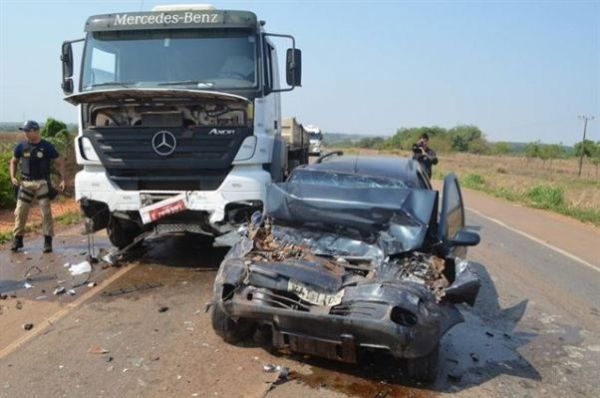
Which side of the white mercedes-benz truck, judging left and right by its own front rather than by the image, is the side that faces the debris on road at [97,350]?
front

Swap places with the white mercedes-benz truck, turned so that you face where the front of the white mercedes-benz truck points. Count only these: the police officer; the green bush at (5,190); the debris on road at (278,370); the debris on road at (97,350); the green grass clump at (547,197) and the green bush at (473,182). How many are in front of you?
2

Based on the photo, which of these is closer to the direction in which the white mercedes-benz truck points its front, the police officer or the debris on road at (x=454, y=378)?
the debris on road

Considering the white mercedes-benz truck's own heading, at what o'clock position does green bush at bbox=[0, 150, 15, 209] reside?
The green bush is roughly at 5 o'clock from the white mercedes-benz truck.

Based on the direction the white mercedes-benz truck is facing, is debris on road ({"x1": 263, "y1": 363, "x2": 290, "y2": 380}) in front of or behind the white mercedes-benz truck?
in front

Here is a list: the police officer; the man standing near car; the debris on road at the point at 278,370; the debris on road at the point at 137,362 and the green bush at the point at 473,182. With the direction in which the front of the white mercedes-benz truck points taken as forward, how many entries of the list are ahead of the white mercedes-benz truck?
2

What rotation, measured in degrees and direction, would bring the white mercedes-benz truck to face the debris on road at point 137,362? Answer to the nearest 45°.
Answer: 0° — it already faces it

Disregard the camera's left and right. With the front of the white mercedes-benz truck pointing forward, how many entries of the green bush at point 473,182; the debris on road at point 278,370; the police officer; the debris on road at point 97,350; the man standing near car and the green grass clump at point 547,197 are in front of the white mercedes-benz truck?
2

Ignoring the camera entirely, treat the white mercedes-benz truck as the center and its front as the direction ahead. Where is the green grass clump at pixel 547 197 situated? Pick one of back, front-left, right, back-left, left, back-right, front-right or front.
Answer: back-left

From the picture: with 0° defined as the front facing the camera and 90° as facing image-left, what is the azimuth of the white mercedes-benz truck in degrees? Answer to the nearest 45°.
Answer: approximately 0°

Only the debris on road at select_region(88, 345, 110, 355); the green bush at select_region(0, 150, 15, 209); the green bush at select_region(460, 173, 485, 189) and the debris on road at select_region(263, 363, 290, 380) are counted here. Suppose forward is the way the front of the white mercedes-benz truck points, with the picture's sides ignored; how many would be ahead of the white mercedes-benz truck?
2

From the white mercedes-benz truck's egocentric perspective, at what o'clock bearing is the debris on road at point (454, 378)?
The debris on road is roughly at 11 o'clock from the white mercedes-benz truck.

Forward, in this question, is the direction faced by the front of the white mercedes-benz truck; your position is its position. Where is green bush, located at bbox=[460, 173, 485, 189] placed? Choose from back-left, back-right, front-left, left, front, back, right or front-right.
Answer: back-left

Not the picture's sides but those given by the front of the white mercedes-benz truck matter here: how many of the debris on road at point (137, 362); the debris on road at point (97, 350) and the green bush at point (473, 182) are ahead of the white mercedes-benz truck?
2
